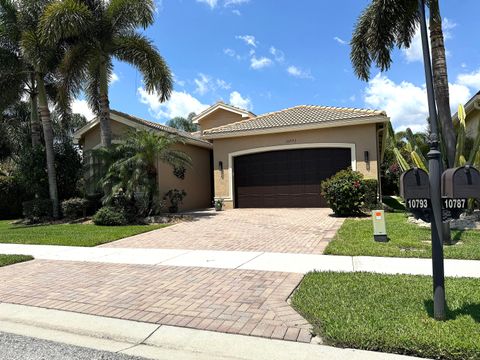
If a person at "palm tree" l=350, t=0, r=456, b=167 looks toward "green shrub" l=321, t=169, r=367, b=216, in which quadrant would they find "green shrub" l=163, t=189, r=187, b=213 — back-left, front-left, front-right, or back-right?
front-left

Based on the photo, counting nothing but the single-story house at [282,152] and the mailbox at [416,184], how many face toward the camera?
2

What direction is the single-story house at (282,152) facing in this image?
toward the camera

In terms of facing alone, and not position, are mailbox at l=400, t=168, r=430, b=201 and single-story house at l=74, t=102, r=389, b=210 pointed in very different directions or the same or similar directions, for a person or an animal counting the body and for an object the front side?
same or similar directions

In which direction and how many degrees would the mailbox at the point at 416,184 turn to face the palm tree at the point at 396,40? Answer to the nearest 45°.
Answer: approximately 180°

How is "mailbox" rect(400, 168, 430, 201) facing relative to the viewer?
toward the camera

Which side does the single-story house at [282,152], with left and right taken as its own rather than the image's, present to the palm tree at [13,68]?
right

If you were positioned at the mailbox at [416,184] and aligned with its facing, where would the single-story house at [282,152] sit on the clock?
The single-story house is roughly at 5 o'clock from the mailbox.

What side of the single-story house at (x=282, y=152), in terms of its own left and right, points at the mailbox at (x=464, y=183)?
front

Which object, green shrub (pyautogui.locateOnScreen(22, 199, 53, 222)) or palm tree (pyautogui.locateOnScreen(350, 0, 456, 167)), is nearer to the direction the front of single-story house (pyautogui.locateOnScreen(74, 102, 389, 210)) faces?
the palm tree

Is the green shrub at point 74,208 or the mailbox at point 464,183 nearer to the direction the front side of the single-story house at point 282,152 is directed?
the mailbox

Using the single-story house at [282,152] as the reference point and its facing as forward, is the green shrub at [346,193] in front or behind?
in front
